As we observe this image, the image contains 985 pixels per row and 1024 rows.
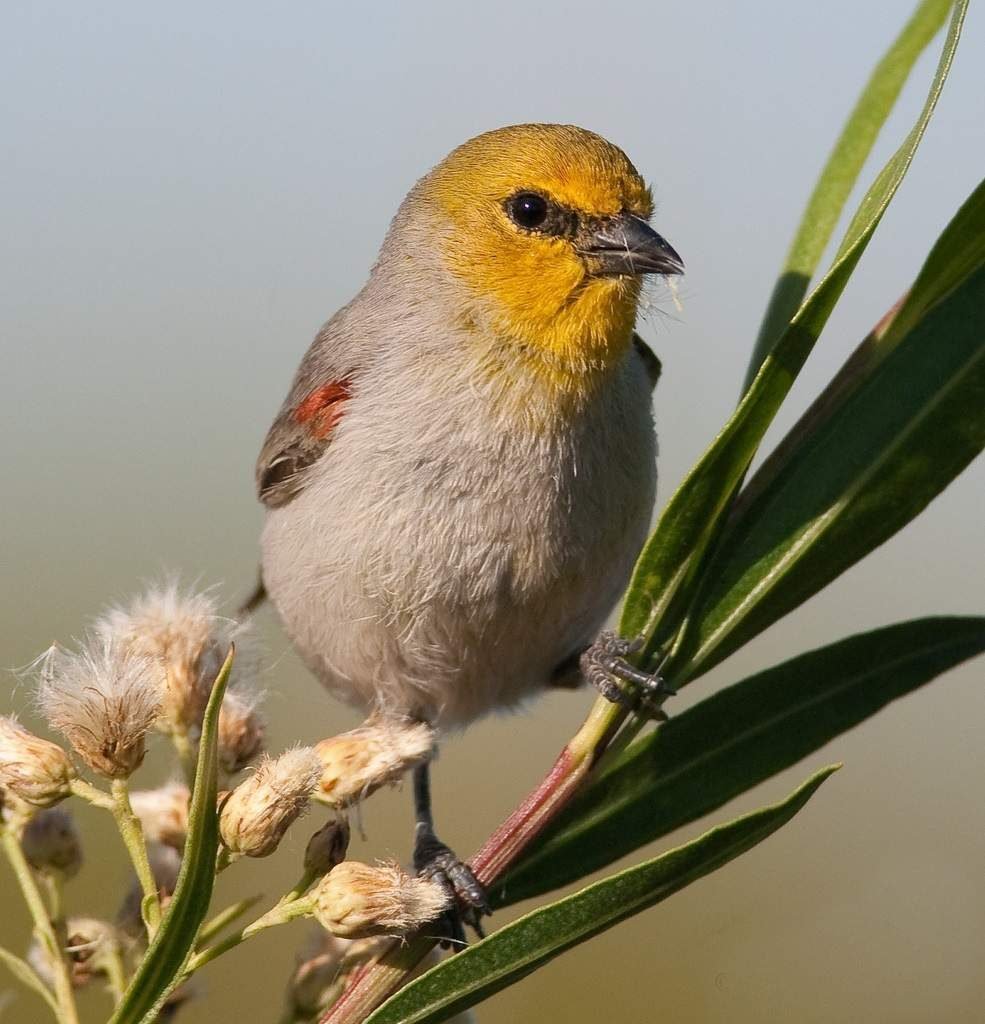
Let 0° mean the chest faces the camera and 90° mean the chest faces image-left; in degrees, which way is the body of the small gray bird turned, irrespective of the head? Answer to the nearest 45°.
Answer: approximately 315°

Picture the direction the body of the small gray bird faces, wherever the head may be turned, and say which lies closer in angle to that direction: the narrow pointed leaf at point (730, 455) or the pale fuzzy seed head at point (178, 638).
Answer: the narrow pointed leaf

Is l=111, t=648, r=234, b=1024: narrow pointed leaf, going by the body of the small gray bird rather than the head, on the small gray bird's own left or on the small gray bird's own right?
on the small gray bird's own right

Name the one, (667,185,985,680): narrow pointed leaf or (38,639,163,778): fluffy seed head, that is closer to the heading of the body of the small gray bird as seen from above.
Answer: the narrow pointed leaf

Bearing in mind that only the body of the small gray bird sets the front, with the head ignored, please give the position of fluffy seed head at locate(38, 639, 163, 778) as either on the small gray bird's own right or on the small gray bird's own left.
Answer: on the small gray bird's own right
